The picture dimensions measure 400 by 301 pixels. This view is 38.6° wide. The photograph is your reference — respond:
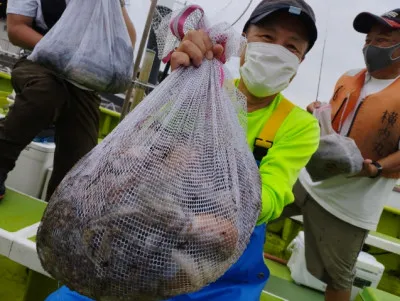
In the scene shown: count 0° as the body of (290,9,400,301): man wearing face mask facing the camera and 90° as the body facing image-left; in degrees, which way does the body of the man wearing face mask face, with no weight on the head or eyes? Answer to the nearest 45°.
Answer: approximately 45°

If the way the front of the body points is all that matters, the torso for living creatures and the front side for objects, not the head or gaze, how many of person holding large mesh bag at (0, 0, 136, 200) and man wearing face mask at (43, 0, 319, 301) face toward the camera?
2

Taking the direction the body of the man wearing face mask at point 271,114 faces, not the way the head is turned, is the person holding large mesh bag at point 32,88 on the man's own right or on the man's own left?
on the man's own right

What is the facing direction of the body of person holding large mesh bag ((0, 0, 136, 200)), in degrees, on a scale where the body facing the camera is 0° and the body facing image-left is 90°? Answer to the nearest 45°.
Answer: approximately 0°

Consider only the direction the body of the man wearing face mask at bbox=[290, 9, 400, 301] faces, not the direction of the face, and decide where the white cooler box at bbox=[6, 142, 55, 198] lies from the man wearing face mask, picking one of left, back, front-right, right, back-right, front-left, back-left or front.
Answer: front-right

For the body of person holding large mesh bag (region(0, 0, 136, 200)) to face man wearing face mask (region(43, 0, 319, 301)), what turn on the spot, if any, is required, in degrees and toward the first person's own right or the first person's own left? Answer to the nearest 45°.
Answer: approximately 45° to the first person's own left
